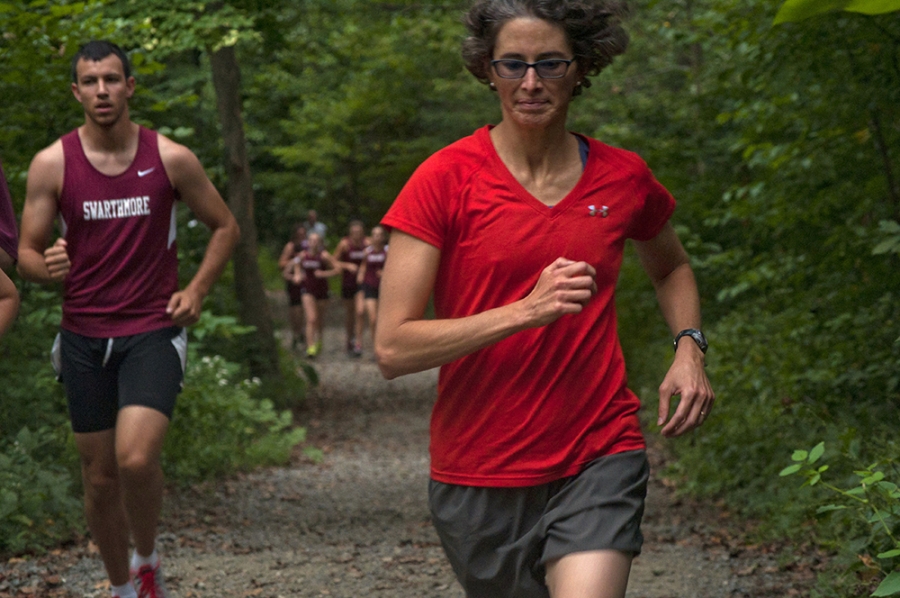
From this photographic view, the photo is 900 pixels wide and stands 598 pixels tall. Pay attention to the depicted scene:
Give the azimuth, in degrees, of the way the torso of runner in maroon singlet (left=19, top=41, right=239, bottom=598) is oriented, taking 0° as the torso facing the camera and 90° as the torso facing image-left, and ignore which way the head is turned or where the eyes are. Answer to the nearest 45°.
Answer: approximately 0°

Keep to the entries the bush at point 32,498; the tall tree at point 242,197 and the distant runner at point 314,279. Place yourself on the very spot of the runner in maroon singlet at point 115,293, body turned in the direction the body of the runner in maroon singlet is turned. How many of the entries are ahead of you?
0

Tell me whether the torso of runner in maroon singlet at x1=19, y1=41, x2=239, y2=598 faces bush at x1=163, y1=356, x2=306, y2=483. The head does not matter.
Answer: no

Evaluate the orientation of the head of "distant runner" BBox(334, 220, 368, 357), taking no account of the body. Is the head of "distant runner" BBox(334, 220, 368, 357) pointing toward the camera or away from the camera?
toward the camera

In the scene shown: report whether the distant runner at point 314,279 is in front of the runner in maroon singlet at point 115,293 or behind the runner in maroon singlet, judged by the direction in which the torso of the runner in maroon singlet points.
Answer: behind

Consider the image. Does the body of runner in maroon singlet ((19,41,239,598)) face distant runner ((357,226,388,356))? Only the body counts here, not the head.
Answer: no

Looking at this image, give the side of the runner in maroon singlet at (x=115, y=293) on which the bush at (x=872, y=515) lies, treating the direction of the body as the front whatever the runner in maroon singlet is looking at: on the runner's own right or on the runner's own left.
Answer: on the runner's own left

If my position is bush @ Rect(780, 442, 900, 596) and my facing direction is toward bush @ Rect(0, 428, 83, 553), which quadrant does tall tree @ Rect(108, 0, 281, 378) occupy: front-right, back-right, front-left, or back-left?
front-right

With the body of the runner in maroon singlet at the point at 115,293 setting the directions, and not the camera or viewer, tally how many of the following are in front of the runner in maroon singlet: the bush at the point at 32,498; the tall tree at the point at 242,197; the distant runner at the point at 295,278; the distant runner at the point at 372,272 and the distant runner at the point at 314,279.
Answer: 0

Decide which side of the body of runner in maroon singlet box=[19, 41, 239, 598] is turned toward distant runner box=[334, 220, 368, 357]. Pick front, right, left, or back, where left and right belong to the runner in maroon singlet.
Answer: back

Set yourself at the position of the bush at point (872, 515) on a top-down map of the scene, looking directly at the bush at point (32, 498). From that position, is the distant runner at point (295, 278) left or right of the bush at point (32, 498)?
right

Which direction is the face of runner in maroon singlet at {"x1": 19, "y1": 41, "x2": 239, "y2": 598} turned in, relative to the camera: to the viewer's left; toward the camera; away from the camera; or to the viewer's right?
toward the camera

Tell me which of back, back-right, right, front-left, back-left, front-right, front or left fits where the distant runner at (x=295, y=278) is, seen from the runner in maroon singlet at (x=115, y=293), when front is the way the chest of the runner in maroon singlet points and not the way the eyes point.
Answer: back
